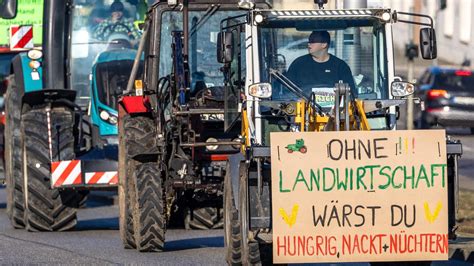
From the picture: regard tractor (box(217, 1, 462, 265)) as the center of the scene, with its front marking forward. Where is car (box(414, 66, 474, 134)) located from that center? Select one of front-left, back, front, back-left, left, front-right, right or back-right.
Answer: back

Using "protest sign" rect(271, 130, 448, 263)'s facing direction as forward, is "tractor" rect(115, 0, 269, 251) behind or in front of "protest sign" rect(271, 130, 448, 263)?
behind

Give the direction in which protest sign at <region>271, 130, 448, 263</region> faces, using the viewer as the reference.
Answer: facing the viewer

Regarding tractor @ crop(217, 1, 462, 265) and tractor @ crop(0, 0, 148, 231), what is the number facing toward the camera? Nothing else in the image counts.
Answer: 2

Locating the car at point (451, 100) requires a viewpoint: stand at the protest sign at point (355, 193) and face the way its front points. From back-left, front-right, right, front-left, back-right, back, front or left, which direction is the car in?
back

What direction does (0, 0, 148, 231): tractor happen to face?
toward the camera

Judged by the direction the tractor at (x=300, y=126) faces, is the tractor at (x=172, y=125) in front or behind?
behind
